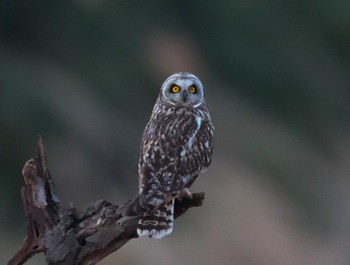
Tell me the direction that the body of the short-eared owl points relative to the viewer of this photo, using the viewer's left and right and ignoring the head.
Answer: facing away from the viewer and to the right of the viewer
